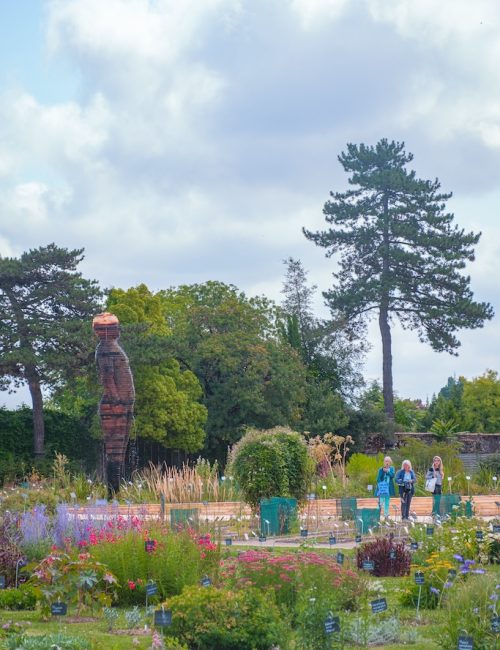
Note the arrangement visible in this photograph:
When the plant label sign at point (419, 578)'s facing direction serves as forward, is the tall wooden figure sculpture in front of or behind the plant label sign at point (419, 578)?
behind

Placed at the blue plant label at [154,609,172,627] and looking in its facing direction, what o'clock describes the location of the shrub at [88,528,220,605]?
The shrub is roughly at 6 o'clock from the blue plant label.

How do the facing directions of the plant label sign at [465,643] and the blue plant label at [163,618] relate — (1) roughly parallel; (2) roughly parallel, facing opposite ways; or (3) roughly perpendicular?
roughly parallel

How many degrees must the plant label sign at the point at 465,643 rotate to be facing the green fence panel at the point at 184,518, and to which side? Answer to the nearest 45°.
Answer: approximately 135° to its right

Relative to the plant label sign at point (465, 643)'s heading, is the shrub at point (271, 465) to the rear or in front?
to the rear

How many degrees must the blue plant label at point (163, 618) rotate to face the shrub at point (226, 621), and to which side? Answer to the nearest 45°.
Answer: approximately 135° to its left

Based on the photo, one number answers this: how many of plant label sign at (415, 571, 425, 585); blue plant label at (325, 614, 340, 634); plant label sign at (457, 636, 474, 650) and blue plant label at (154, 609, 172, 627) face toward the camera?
4

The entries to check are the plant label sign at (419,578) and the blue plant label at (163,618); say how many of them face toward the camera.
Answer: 2

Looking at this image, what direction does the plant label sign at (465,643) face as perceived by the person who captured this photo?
facing the viewer

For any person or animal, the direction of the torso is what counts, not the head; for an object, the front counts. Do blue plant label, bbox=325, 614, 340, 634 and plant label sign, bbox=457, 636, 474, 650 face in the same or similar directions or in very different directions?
same or similar directions

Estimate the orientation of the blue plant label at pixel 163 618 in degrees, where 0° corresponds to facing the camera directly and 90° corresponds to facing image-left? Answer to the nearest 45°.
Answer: approximately 0°

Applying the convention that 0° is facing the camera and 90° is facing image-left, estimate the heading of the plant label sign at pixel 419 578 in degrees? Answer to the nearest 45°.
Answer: approximately 0°

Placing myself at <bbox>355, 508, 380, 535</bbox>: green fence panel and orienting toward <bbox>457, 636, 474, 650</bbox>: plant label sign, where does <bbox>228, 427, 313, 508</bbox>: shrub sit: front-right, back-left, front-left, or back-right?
back-right

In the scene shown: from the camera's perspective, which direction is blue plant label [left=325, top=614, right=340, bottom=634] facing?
toward the camera

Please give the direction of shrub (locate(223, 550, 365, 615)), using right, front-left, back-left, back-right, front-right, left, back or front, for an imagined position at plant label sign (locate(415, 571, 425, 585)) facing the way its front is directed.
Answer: right

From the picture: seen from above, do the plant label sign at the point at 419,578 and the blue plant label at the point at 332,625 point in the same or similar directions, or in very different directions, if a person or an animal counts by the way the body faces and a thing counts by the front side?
same or similar directions
